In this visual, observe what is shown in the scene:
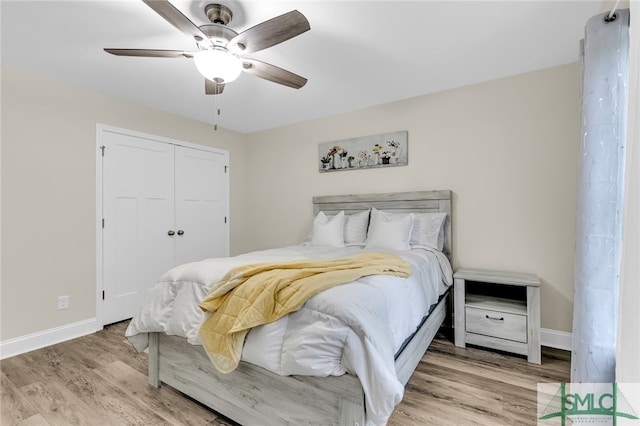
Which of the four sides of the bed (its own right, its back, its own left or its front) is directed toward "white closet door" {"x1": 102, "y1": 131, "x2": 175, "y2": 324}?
right

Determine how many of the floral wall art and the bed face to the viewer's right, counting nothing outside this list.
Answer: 0

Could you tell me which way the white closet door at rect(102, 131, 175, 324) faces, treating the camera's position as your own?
facing the viewer and to the right of the viewer

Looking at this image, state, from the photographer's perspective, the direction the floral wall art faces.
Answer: facing the viewer and to the left of the viewer

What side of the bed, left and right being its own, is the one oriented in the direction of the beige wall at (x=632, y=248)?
left

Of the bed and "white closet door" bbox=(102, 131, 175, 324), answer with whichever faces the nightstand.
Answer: the white closet door

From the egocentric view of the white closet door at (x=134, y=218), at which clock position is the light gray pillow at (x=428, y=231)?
The light gray pillow is roughly at 12 o'clock from the white closet door.

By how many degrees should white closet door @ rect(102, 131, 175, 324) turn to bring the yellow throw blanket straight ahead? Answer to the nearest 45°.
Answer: approximately 45° to its right

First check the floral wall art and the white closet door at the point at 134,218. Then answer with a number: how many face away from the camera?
0

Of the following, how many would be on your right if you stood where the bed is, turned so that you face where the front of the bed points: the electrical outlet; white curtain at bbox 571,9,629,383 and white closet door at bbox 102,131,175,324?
2

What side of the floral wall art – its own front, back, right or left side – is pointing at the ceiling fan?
front

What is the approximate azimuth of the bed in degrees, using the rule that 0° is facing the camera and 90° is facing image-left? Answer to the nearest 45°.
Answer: approximately 45°

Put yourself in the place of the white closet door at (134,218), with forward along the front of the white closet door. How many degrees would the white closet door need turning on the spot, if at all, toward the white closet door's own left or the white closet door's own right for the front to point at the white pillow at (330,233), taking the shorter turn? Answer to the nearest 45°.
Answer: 0° — it already faces it

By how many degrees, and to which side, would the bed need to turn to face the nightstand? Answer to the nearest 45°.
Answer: approximately 135° to its left

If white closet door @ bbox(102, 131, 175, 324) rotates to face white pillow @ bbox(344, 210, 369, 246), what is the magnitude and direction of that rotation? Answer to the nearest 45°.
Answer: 0° — it already faces it

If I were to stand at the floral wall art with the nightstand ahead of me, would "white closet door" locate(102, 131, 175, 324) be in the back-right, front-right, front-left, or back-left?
back-right

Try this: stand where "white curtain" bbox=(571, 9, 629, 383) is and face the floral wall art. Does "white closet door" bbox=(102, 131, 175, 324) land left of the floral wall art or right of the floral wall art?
left

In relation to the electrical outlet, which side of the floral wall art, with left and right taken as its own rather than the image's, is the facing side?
front
